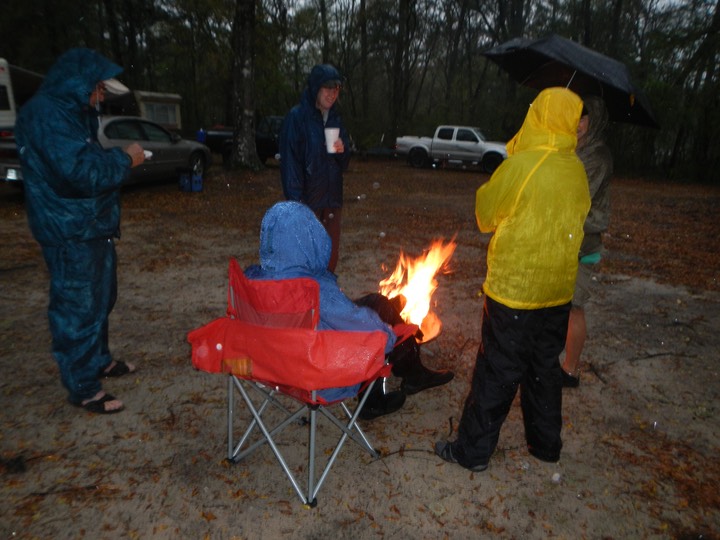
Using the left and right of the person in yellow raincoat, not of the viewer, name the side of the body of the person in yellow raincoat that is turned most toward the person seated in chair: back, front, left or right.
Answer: left

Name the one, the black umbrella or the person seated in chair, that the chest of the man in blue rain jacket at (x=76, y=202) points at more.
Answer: the black umbrella

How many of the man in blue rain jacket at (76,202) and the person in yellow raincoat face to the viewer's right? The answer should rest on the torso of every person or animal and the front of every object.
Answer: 1

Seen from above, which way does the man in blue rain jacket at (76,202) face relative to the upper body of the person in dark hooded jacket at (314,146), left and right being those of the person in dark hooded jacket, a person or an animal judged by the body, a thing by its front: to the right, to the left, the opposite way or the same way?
to the left

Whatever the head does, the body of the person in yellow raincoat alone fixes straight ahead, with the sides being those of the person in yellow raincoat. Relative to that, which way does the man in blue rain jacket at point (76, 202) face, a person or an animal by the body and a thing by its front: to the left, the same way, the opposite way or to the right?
to the right

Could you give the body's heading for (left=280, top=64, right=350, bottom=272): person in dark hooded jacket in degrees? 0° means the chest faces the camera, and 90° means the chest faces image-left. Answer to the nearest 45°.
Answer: approximately 315°

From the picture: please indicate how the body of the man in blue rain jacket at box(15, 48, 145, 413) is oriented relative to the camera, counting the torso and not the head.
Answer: to the viewer's right

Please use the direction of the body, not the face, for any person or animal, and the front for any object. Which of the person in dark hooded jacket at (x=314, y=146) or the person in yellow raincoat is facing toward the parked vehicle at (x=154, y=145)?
the person in yellow raincoat

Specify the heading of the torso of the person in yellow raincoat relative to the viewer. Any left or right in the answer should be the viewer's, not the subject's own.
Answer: facing away from the viewer and to the left of the viewer

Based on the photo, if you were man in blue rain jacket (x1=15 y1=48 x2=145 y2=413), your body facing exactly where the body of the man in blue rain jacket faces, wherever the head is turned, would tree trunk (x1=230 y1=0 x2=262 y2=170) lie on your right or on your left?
on your left

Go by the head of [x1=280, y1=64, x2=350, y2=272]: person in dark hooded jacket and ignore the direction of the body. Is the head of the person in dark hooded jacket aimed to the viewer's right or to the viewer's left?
to the viewer's right

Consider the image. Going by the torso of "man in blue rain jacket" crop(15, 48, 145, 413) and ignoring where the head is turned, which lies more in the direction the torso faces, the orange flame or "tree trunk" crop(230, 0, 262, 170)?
the orange flame
